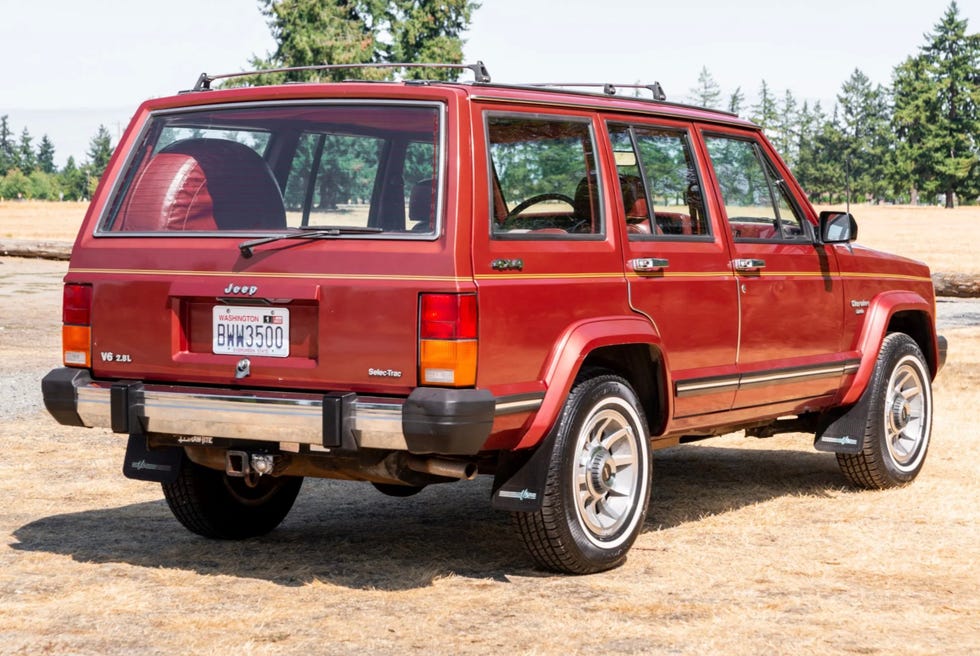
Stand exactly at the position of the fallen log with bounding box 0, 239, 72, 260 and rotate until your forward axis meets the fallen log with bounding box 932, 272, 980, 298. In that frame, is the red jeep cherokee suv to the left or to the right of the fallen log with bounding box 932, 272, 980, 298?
right

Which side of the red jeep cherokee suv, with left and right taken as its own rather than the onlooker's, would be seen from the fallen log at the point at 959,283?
front

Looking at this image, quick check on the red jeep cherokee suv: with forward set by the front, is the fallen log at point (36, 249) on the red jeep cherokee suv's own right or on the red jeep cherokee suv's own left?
on the red jeep cherokee suv's own left

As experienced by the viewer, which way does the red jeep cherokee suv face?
facing away from the viewer and to the right of the viewer
